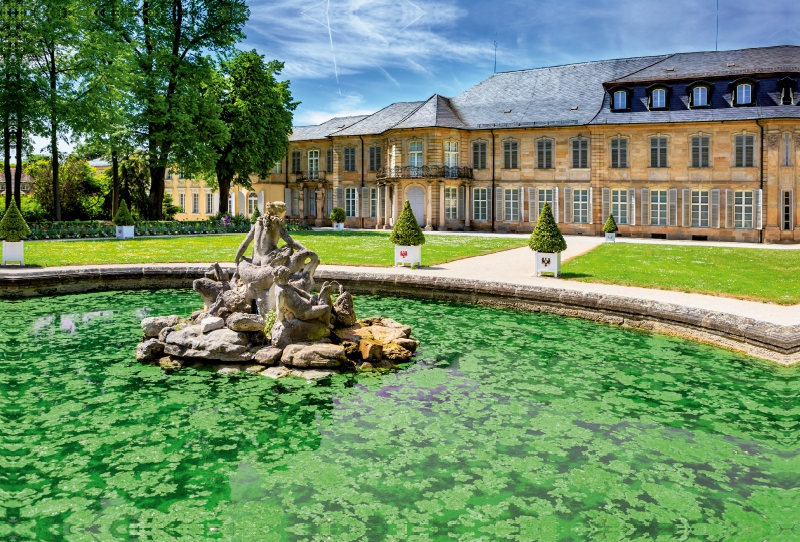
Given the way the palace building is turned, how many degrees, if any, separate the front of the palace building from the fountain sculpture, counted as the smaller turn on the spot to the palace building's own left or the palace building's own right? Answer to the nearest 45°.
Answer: approximately 45° to the palace building's own left

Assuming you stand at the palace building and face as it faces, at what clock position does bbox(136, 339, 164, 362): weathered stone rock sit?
The weathered stone rock is roughly at 11 o'clock from the palace building.

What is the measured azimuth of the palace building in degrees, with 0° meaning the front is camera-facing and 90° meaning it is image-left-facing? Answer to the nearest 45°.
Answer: approximately 45°

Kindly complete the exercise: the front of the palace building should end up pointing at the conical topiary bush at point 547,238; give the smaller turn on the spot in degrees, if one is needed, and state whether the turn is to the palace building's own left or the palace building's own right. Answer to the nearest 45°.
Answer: approximately 45° to the palace building's own left
